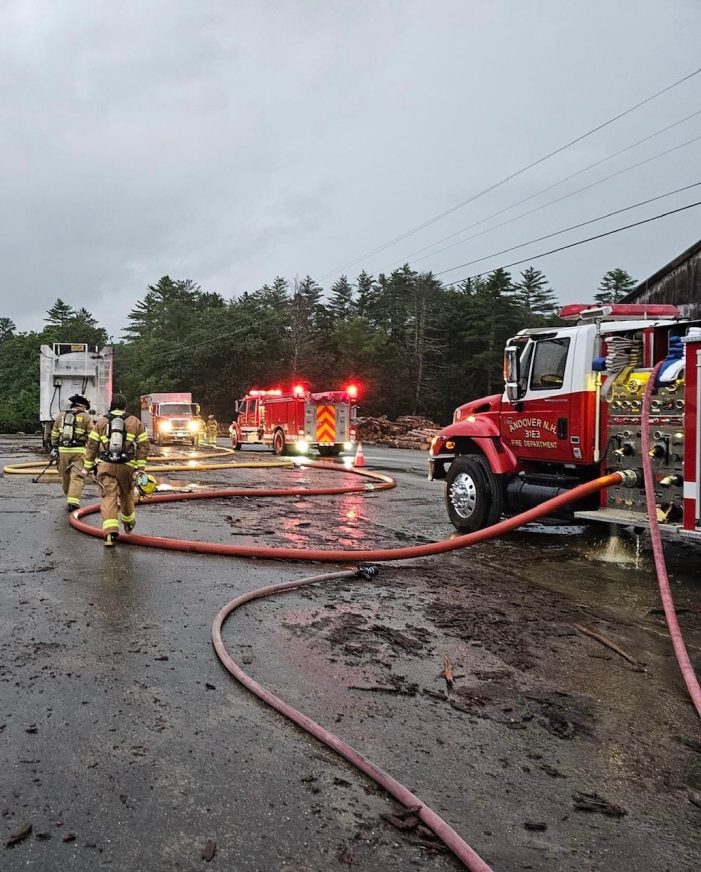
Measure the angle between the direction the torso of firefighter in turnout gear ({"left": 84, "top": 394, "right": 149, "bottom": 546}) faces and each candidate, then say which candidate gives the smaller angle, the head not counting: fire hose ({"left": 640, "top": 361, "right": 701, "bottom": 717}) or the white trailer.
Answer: the white trailer

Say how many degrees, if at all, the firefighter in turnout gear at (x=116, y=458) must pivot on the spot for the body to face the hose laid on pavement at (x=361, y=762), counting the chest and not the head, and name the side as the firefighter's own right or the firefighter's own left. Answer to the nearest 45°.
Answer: approximately 180°

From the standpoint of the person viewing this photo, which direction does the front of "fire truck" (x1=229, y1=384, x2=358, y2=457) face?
facing away from the viewer and to the left of the viewer

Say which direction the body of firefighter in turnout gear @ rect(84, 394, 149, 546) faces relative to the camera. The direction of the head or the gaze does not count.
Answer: away from the camera

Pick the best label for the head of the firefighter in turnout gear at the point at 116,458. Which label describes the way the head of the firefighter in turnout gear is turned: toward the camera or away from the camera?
away from the camera

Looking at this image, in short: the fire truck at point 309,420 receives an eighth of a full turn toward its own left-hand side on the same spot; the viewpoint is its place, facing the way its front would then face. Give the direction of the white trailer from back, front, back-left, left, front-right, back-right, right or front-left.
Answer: front

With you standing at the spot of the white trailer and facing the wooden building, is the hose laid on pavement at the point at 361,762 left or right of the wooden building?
right
